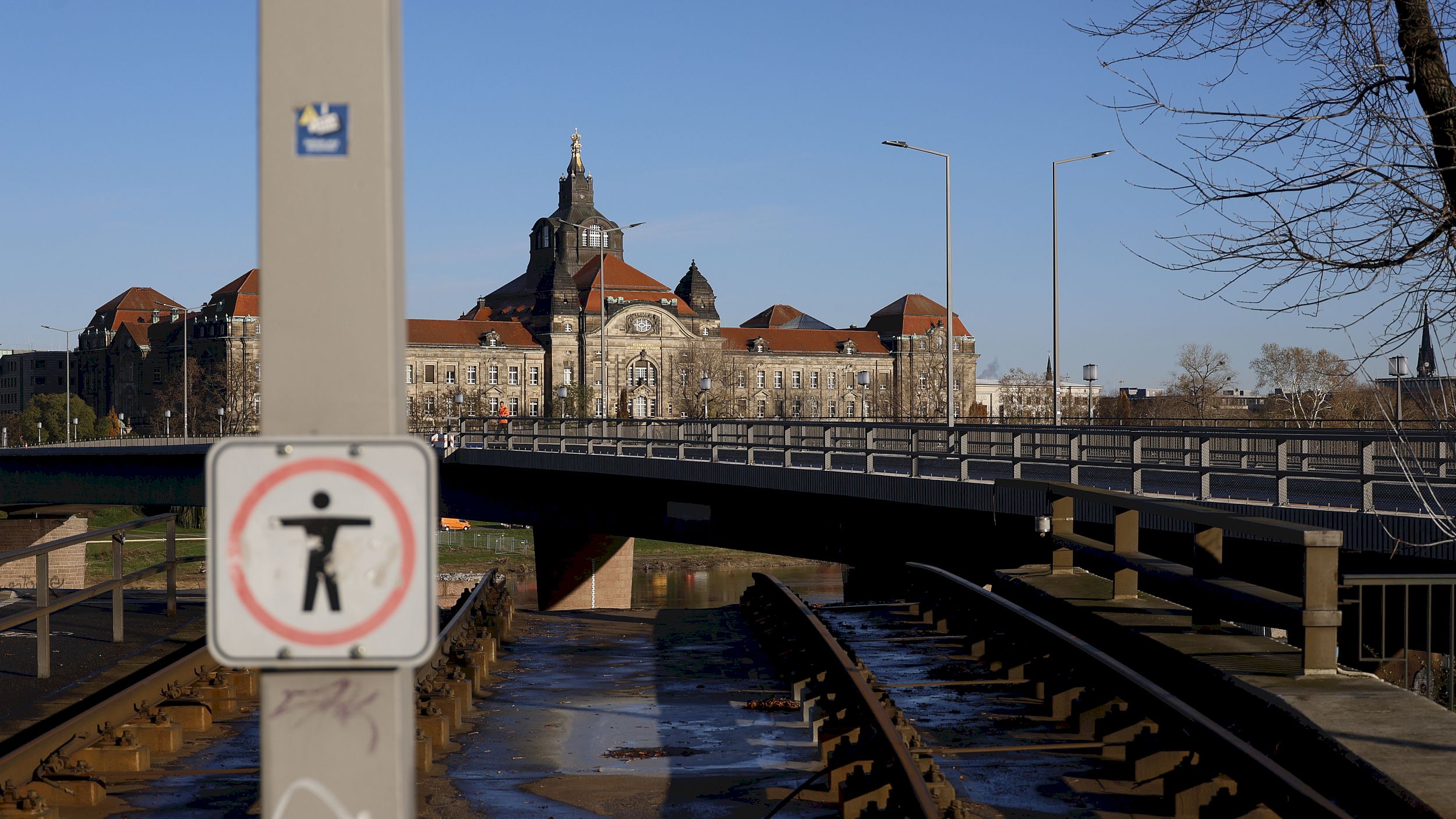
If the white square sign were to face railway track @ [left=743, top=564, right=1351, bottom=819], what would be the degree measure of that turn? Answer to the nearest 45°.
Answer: approximately 135° to its left

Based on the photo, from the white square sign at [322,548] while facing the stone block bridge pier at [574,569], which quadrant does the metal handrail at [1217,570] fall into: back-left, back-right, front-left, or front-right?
front-right

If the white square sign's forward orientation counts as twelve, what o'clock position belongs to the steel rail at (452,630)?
The steel rail is roughly at 6 o'clock from the white square sign.

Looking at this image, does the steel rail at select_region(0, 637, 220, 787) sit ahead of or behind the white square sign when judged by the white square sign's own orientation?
behind

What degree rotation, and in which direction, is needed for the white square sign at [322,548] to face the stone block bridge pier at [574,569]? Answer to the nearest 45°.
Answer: approximately 180°

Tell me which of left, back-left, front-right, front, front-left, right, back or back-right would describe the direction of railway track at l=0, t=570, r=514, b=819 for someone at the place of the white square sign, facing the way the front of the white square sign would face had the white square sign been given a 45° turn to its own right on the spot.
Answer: back-right

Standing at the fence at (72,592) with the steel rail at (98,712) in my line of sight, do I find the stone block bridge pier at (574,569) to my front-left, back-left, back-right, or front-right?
back-left

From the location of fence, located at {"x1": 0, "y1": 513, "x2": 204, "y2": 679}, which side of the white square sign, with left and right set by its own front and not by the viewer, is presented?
back

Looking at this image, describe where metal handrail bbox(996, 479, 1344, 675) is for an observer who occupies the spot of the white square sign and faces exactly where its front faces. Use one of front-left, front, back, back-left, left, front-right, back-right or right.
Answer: back-left

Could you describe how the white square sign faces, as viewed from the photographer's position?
facing the viewer

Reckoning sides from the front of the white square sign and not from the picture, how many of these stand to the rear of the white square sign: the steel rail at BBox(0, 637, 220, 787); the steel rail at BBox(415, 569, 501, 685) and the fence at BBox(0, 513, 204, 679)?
3
